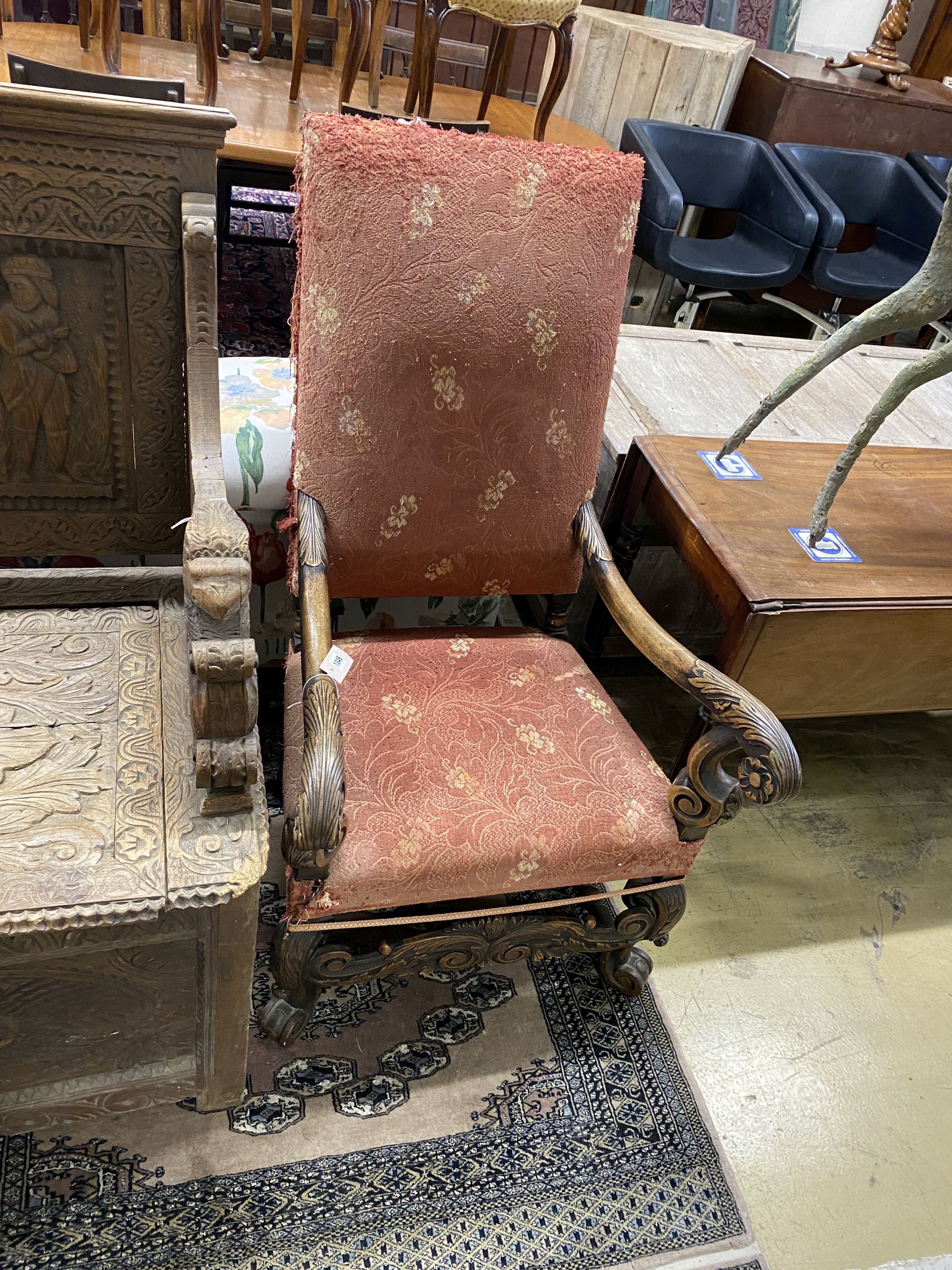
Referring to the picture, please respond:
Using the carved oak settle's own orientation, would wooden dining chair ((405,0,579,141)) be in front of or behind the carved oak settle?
behind

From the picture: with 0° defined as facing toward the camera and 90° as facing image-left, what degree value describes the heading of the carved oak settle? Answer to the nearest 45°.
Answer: approximately 0°

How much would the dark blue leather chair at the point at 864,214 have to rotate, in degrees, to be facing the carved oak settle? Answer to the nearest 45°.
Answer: approximately 45° to its right

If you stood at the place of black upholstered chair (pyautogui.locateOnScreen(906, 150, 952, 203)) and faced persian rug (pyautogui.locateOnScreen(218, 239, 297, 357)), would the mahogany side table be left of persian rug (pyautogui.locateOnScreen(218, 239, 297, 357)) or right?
left

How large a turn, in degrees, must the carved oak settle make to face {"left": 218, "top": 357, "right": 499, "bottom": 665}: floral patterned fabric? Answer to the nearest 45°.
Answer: approximately 135° to its left

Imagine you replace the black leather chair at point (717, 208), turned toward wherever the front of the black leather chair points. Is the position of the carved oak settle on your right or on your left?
on your right

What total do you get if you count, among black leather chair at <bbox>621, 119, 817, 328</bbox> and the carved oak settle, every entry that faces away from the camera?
0

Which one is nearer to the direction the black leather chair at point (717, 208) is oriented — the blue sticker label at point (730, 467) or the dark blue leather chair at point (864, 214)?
the blue sticker label

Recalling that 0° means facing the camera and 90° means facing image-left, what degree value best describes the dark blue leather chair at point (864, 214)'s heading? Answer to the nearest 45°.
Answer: approximately 315°

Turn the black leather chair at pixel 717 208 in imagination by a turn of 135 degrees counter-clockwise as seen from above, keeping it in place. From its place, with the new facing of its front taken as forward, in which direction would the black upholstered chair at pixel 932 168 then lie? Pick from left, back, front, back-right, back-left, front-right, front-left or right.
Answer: front-right

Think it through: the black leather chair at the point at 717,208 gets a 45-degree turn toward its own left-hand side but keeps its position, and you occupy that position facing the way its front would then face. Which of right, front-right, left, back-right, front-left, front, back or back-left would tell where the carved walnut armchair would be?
right

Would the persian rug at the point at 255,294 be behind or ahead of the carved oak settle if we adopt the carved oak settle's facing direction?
behind
